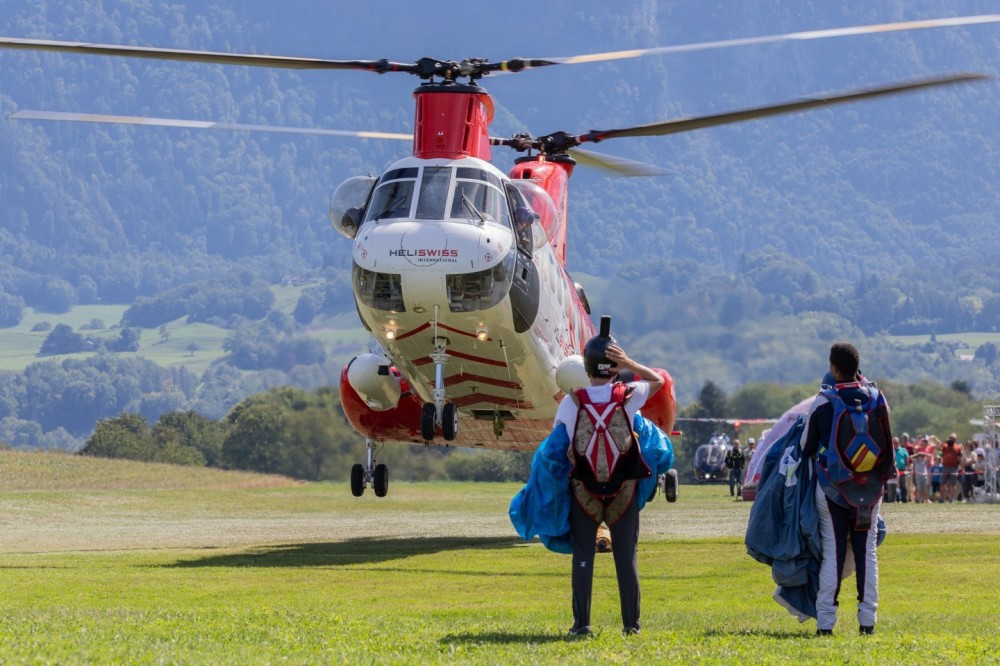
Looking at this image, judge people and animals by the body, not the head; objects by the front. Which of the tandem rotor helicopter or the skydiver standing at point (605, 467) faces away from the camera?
the skydiver standing

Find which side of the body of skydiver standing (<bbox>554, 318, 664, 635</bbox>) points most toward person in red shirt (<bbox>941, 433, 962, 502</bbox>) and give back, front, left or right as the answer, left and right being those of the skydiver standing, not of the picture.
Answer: front

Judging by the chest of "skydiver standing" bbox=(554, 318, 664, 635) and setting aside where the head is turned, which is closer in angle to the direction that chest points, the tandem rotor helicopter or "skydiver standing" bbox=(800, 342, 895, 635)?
the tandem rotor helicopter

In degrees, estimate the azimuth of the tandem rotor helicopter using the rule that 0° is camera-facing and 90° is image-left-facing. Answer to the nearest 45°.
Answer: approximately 0°

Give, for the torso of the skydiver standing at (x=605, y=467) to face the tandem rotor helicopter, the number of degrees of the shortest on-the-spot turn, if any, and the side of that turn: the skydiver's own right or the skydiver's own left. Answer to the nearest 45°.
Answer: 0° — they already face it

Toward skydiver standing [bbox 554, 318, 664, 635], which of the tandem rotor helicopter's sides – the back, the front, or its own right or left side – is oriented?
front

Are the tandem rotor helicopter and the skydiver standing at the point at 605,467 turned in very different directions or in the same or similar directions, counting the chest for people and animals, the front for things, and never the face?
very different directions

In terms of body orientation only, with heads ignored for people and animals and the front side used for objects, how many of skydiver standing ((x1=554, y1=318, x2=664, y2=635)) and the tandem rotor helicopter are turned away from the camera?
1

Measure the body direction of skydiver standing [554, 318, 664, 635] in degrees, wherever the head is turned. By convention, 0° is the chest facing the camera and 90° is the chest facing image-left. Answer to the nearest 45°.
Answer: approximately 180°

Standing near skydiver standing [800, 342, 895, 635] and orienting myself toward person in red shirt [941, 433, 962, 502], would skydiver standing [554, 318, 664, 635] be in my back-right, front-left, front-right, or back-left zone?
back-left

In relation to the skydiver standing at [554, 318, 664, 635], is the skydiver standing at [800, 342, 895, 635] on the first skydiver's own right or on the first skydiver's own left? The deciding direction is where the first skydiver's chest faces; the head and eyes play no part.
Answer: on the first skydiver's own right

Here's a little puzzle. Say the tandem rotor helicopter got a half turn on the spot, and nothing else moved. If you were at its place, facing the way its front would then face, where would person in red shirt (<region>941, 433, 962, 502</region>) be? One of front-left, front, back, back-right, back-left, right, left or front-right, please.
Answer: front-right
